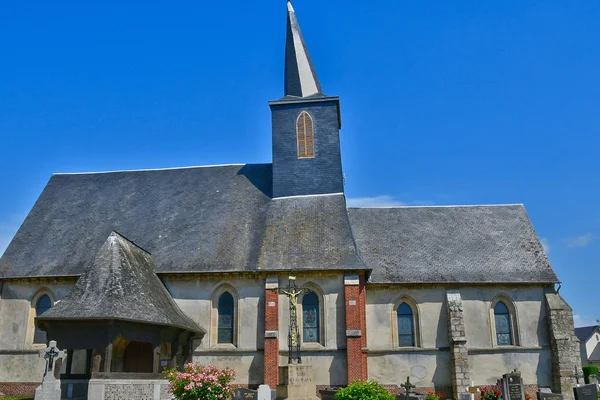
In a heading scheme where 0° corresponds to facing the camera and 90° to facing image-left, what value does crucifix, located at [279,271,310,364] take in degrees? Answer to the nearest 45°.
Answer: approximately 0°

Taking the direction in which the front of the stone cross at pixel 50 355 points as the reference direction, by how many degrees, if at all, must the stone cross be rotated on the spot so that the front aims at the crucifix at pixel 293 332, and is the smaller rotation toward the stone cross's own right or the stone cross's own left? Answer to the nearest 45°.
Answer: approximately 90° to the stone cross's own left

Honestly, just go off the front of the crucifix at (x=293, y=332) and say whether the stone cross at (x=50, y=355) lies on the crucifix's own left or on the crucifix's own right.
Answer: on the crucifix's own right

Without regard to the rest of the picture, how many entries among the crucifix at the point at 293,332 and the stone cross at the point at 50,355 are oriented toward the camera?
2

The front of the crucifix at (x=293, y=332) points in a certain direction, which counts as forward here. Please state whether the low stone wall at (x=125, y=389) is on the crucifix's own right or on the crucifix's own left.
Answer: on the crucifix's own right

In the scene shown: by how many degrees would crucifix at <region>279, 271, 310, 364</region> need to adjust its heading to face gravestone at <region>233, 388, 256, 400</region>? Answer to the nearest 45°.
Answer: approximately 45° to its right

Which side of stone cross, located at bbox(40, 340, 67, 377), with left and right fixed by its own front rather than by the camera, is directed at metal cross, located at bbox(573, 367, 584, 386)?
left

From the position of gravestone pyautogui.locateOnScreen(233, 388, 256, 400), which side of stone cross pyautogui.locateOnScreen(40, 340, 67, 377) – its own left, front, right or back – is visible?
left

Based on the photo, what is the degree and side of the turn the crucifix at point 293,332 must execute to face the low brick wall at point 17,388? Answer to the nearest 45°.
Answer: approximately 90° to its right

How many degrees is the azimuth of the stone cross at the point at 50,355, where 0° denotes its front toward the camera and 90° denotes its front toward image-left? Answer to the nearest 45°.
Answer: approximately 0°
